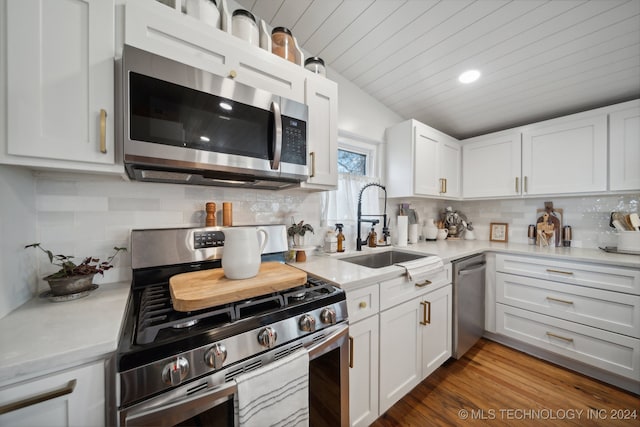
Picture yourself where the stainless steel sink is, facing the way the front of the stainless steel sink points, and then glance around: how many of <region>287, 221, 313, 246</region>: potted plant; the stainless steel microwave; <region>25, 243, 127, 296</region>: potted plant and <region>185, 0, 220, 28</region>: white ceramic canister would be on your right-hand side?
4

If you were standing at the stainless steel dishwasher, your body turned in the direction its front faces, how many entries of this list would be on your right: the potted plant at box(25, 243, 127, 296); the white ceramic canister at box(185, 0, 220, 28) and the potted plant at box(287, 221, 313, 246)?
3

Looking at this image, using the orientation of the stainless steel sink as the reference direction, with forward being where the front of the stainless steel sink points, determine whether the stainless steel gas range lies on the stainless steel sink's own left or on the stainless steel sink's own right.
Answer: on the stainless steel sink's own right

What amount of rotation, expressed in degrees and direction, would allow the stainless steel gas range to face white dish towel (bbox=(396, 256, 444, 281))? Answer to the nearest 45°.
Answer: approximately 45° to its left

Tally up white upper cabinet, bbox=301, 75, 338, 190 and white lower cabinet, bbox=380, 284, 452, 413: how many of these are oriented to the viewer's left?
0

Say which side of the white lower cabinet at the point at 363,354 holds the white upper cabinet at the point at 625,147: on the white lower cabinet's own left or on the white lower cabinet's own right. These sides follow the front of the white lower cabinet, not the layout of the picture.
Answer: on the white lower cabinet's own left

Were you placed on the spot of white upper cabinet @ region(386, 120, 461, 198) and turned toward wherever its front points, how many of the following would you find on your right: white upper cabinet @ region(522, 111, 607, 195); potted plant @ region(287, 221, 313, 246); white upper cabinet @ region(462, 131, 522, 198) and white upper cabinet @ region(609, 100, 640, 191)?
1

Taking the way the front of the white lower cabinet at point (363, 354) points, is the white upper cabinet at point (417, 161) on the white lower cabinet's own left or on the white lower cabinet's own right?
on the white lower cabinet's own left

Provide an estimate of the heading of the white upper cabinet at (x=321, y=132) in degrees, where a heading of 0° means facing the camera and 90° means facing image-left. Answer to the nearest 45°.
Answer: approximately 315°

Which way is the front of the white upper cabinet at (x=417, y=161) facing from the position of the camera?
facing the viewer and to the right of the viewer

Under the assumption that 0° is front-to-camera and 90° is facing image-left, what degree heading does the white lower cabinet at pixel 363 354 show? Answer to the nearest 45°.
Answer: approximately 315°
